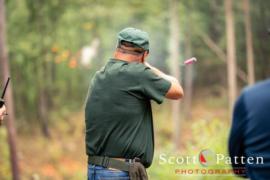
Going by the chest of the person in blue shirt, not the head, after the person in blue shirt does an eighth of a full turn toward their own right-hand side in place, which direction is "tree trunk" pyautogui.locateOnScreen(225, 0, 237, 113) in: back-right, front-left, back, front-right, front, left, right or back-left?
front-left

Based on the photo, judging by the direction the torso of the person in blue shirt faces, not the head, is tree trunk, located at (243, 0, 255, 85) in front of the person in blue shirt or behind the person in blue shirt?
in front

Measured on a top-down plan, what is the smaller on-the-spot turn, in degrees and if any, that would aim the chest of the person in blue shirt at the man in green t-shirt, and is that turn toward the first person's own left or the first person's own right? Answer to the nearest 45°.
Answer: approximately 45° to the first person's own left

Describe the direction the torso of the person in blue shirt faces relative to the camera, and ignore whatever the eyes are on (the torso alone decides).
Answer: away from the camera

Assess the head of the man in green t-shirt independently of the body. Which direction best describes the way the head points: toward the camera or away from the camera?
away from the camera

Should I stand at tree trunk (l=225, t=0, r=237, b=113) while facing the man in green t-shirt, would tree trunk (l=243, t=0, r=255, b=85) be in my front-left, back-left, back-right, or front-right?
back-left

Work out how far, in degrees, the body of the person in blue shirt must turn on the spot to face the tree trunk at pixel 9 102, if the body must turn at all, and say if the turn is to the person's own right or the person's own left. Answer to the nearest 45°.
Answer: approximately 45° to the person's own left

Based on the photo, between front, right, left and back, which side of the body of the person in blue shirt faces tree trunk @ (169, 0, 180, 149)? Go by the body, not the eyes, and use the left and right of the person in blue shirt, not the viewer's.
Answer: front

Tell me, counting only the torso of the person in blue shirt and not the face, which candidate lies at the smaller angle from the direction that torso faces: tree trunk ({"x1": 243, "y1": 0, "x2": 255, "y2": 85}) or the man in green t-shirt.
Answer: the tree trunk
